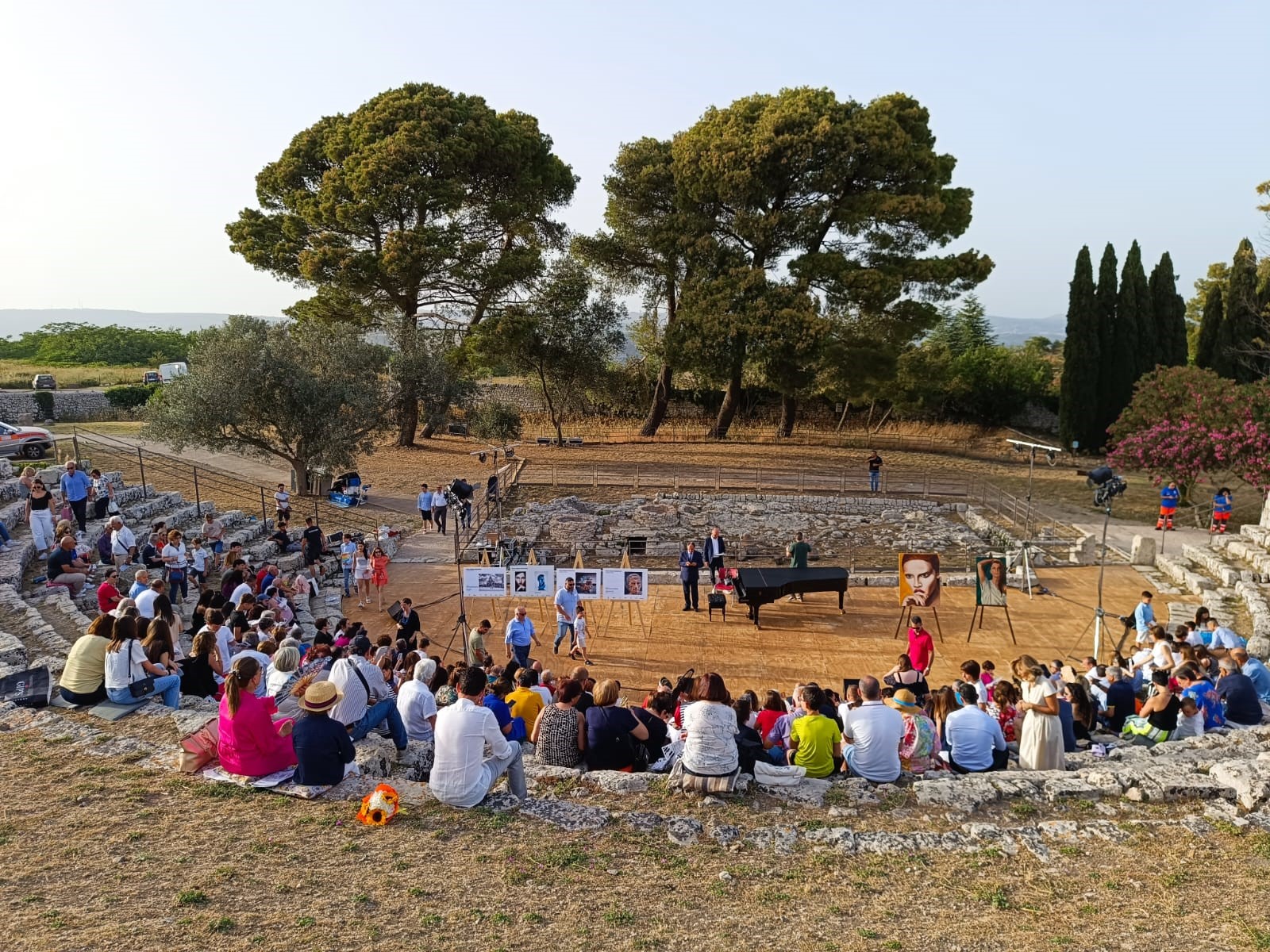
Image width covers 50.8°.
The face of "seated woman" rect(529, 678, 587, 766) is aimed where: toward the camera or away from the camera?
away from the camera

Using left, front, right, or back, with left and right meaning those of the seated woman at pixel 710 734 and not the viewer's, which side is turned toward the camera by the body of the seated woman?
back

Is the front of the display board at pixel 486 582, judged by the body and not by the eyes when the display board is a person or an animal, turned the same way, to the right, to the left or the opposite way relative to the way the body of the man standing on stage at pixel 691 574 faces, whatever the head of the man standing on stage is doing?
the same way

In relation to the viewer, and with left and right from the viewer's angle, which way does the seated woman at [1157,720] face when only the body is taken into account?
facing away from the viewer and to the left of the viewer

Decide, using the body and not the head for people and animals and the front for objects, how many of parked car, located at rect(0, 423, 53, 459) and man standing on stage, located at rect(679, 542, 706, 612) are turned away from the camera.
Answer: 0

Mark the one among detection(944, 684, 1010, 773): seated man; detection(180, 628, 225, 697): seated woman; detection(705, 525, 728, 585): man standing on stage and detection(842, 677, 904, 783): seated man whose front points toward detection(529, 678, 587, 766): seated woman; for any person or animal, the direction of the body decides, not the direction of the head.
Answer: the man standing on stage

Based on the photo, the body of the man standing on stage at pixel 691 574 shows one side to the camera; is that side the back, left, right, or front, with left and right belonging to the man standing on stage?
front

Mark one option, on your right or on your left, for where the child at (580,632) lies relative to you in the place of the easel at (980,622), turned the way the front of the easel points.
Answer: on your right

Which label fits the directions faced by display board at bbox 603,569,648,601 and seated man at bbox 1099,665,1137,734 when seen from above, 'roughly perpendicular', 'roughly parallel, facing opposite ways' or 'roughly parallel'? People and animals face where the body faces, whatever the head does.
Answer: roughly parallel, facing opposite ways

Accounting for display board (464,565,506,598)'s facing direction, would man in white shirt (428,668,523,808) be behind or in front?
in front

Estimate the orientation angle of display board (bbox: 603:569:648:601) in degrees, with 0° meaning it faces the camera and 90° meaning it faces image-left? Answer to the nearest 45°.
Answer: approximately 0°

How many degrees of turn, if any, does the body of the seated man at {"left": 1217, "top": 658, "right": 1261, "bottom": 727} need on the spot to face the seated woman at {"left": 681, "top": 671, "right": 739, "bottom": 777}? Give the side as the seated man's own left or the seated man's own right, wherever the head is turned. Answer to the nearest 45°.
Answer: approximately 90° to the seated man's own left

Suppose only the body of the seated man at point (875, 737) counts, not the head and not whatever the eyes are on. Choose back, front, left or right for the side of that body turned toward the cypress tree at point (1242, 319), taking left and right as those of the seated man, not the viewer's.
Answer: front

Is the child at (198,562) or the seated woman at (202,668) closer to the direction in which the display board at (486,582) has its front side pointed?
the seated woman

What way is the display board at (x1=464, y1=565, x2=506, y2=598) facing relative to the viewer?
toward the camera
